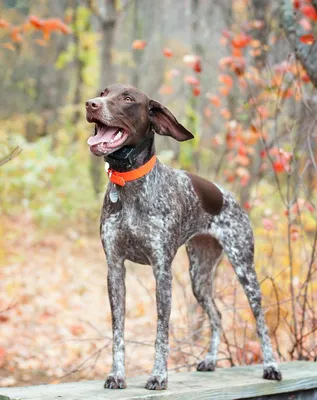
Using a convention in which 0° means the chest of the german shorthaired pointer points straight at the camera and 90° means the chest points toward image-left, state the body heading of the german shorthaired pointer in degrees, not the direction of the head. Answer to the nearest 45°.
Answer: approximately 45°

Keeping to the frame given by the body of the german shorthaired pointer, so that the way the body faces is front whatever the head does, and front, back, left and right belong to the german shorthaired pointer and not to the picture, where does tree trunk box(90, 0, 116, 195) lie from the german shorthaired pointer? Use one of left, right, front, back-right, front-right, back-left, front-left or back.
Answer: back-right

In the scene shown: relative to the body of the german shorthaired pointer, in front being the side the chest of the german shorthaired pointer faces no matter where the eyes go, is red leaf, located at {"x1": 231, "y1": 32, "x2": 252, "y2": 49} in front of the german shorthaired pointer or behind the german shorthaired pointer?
behind
